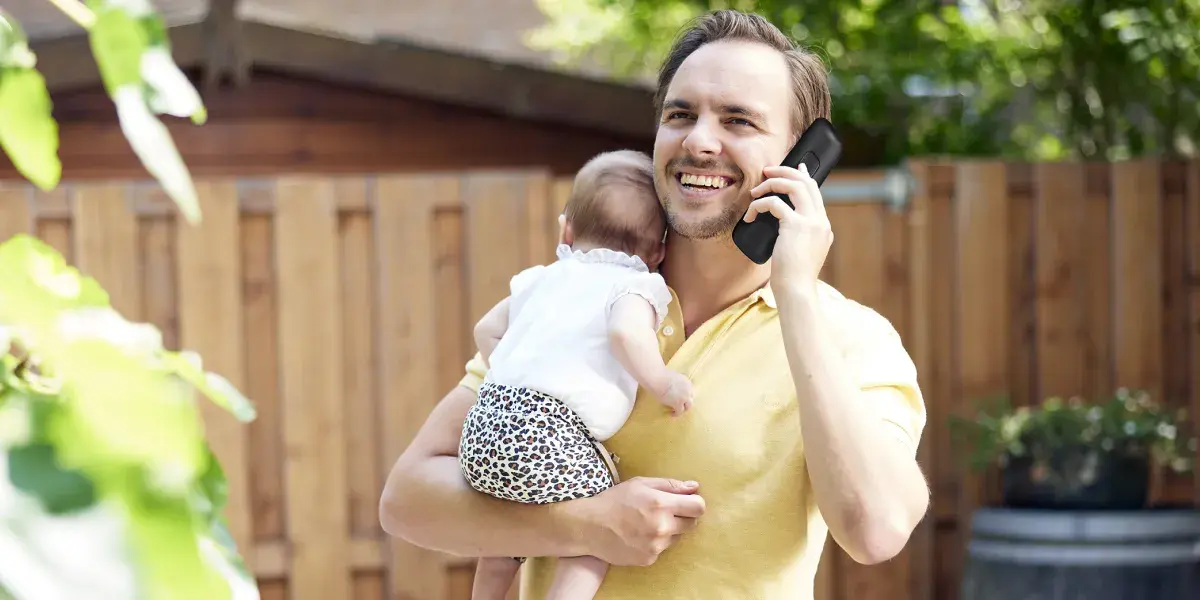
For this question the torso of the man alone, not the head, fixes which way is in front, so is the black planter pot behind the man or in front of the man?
behind

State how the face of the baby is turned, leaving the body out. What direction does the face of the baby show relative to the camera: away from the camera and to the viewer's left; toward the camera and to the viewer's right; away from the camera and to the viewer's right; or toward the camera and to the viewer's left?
away from the camera and to the viewer's right

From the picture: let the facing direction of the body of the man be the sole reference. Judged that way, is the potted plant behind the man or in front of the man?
behind

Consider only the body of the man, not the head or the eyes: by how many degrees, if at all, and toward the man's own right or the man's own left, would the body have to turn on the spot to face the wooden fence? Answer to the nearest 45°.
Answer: approximately 135° to the man's own right

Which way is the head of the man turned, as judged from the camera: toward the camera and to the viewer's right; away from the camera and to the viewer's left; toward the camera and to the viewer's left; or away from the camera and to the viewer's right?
toward the camera and to the viewer's left
